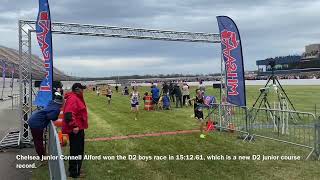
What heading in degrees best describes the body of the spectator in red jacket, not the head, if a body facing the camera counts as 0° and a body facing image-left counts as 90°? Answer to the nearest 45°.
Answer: approximately 270°

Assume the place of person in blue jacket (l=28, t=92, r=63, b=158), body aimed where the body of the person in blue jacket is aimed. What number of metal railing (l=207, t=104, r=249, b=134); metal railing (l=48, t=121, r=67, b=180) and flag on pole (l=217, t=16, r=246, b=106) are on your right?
1

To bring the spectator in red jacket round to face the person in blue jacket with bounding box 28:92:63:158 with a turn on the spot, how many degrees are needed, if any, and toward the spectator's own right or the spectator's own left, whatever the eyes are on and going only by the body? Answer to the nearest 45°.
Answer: approximately 135° to the spectator's own left

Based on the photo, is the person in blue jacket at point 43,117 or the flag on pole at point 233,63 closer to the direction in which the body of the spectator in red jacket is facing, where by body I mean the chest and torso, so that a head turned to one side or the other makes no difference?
the flag on pole

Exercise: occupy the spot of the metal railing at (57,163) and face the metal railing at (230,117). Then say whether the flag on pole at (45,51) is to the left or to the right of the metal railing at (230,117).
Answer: left

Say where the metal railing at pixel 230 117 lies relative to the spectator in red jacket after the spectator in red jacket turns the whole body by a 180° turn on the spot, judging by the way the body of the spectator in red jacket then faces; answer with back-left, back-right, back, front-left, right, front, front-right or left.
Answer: back-right

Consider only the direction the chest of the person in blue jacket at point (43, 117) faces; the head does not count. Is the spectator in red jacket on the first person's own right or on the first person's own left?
on the first person's own right

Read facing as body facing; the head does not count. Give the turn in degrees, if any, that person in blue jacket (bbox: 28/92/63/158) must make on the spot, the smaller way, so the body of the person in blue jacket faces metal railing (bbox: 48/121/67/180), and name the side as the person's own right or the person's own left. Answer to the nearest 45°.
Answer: approximately 90° to the person's own right

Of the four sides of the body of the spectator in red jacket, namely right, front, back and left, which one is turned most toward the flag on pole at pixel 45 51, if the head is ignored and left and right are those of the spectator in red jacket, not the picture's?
left

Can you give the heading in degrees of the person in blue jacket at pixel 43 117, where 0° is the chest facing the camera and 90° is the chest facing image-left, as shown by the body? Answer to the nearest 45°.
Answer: approximately 270°

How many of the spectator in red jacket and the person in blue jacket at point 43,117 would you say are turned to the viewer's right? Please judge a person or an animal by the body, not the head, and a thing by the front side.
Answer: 2

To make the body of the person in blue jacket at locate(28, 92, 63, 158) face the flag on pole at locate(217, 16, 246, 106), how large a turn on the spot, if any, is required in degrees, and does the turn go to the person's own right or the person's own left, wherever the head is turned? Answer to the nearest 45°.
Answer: approximately 45° to the person's own left

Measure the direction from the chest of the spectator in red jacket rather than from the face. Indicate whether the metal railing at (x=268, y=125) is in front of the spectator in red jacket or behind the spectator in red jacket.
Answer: in front
